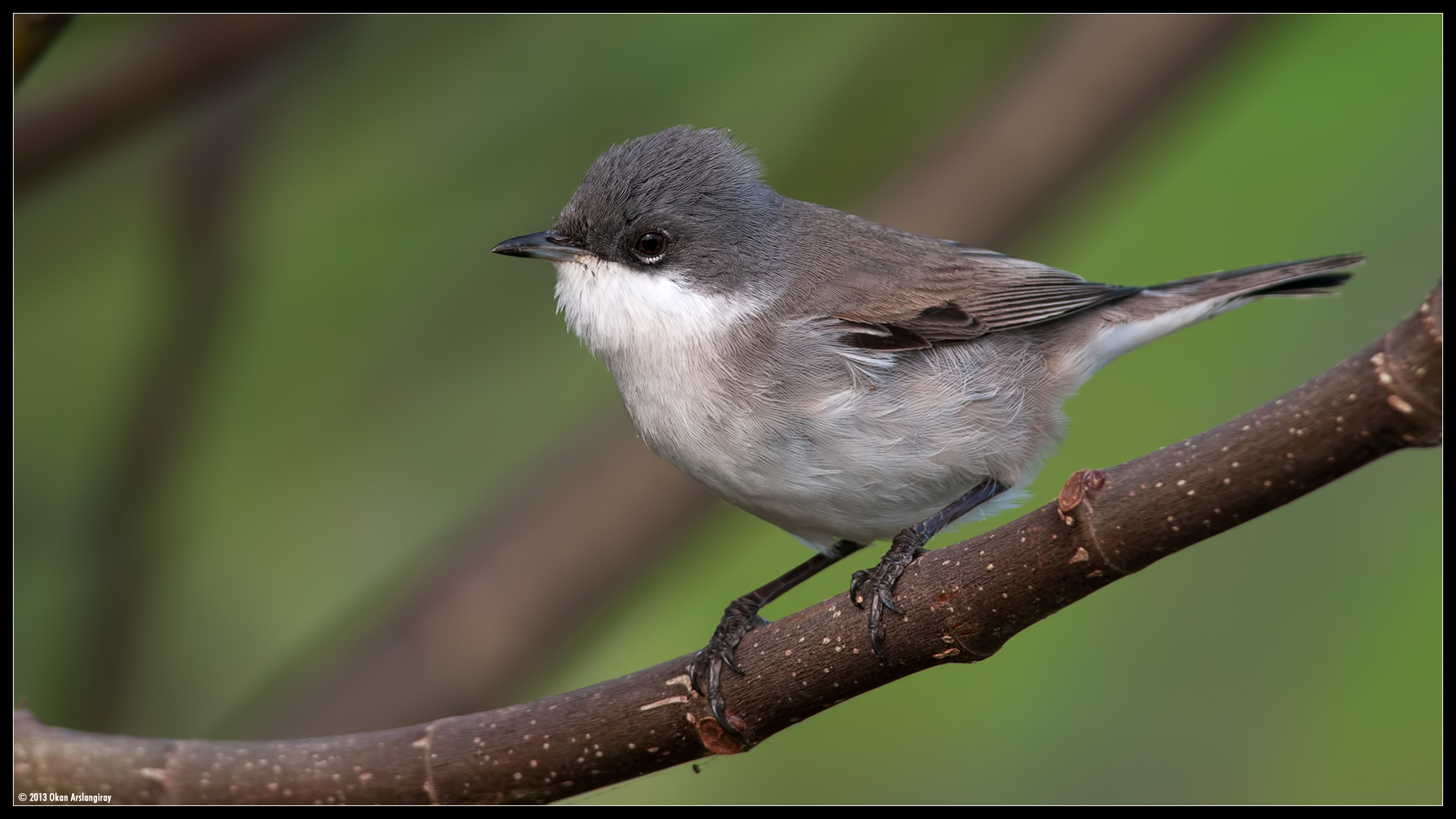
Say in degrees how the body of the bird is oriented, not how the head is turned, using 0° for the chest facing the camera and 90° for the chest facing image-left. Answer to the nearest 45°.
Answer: approximately 90°

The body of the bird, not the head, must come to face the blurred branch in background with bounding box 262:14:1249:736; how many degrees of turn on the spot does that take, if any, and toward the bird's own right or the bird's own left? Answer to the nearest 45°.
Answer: approximately 45° to the bird's own right

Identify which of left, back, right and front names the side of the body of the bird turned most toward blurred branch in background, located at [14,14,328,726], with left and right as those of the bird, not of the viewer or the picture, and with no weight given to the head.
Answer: front

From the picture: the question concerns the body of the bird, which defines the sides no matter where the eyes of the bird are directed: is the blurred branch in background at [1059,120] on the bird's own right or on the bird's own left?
on the bird's own right
